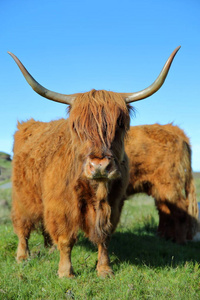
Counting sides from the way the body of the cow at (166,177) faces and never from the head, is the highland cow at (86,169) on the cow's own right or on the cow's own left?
on the cow's own left

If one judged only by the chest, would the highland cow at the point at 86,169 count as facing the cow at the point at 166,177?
no

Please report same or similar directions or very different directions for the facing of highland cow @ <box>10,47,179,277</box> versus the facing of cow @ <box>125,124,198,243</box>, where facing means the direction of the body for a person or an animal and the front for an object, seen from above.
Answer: very different directions

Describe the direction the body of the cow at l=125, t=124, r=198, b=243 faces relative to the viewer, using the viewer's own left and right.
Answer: facing away from the viewer and to the left of the viewer

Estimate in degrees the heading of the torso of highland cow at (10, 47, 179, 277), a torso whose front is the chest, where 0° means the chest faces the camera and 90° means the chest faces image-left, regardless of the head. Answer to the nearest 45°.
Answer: approximately 315°
